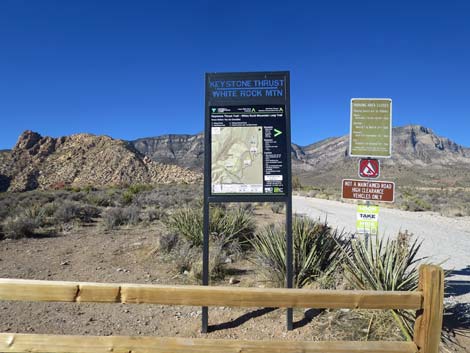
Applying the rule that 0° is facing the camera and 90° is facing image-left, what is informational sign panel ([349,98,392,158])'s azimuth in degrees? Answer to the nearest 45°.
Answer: approximately 0°

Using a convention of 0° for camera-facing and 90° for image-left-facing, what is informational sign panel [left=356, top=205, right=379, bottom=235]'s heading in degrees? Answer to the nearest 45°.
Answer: approximately 0°

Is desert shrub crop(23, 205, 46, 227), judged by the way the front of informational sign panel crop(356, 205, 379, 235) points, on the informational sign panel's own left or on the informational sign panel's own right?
on the informational sign panel's own right

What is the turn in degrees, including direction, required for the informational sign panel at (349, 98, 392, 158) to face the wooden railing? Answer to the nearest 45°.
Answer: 0° — it already faces it

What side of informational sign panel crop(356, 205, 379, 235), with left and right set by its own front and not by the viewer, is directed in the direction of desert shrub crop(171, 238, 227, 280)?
right
